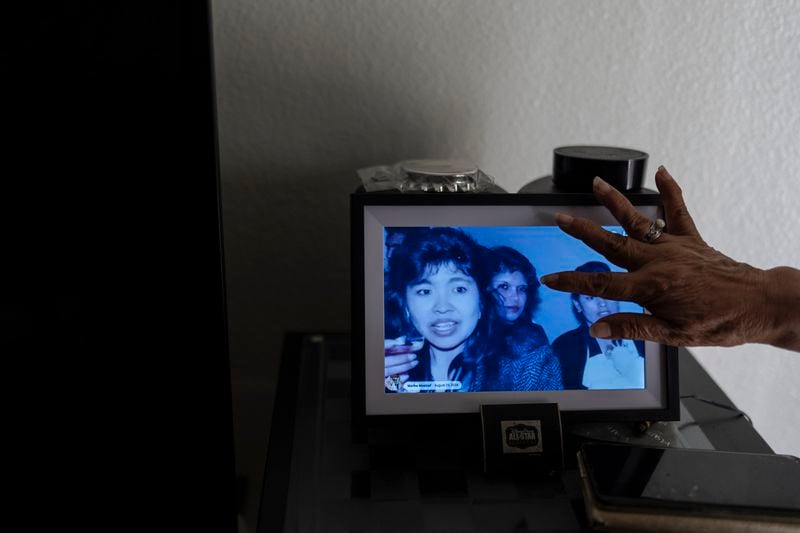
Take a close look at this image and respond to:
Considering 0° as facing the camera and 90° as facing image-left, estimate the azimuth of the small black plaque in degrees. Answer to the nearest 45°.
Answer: approximately 0°

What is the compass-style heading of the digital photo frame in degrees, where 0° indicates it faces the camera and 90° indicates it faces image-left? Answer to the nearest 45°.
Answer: approximately 0°

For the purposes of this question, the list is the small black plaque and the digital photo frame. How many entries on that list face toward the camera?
2
